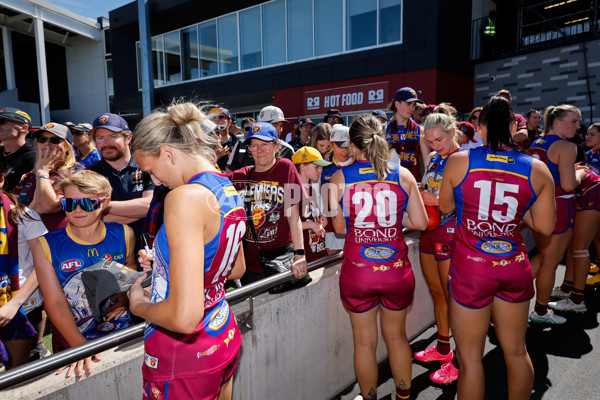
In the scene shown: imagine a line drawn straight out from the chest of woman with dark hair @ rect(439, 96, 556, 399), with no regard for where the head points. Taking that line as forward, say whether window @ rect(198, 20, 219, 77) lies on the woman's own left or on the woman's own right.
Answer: on the woman's own left

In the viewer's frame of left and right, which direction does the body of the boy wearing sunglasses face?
facing the viewer

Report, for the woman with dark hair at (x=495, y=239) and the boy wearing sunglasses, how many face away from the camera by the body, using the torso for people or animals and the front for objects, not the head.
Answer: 1

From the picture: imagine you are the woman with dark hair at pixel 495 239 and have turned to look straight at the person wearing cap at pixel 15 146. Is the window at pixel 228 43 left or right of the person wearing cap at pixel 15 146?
right

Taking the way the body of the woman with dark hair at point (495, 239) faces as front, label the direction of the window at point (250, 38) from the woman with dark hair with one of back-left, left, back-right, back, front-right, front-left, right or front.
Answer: front-left

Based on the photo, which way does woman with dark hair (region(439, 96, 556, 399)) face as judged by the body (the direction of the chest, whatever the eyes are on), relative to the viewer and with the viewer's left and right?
facing away from the viewer

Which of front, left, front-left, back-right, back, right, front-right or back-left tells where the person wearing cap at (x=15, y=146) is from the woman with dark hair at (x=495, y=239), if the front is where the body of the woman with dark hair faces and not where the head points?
left

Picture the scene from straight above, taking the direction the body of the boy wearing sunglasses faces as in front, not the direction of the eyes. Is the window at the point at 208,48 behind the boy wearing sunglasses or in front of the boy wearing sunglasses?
behind

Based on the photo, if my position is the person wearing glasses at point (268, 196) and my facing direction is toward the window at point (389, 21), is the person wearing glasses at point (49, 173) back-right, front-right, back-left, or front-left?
back-left

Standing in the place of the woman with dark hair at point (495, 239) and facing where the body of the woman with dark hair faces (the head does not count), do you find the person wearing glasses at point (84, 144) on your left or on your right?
on your left
